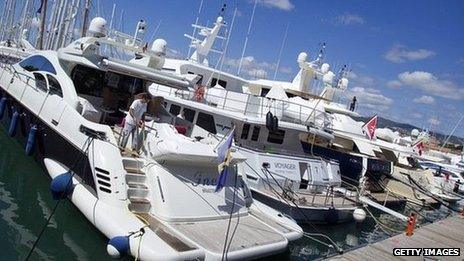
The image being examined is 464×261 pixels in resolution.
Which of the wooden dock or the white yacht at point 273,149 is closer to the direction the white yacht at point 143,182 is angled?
the white yacht

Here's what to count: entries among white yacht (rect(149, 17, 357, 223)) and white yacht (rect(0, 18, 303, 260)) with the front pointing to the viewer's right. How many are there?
0

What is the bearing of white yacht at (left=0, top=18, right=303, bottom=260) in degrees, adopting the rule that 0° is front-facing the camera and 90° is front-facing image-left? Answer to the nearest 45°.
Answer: approximately 135°

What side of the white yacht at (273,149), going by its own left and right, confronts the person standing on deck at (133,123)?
left

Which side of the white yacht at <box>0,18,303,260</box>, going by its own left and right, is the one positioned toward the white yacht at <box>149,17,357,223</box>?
right

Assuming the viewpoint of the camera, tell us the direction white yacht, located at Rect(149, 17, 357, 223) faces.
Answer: facing away from the viewer and to the left of the viewer

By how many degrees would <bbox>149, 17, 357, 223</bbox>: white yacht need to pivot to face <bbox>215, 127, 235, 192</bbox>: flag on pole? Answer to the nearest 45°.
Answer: approximately 135° to its left
